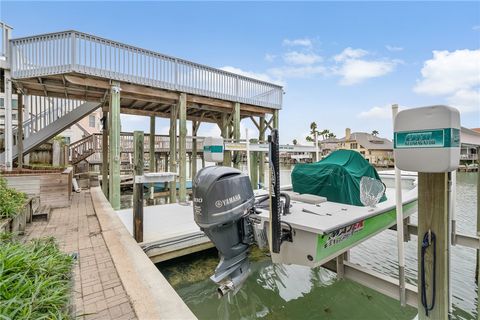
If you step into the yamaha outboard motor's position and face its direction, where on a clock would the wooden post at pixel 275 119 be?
The wooden post is roughly at 11 o'clock from the yamaha outboard motor.

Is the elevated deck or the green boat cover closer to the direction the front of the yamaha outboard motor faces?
the green boat cover

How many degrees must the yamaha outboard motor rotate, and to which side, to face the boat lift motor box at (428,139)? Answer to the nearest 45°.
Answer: approximately 90° to its right

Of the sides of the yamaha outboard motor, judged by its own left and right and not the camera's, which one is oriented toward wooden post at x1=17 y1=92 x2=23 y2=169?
left

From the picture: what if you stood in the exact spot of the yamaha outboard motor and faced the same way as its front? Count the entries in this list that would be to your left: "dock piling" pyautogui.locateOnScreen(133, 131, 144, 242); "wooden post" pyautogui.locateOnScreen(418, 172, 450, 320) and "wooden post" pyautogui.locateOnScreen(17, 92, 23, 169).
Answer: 2

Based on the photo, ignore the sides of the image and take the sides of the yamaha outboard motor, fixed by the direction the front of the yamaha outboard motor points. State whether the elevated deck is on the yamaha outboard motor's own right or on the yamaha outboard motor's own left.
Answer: on the yamaha outboard motor's own left

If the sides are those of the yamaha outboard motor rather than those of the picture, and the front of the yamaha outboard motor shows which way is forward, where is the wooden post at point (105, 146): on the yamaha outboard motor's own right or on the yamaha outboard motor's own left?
on the yamaha outboard motor's own left

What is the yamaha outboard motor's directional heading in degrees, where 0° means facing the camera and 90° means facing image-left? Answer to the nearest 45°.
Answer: approximately 225°
